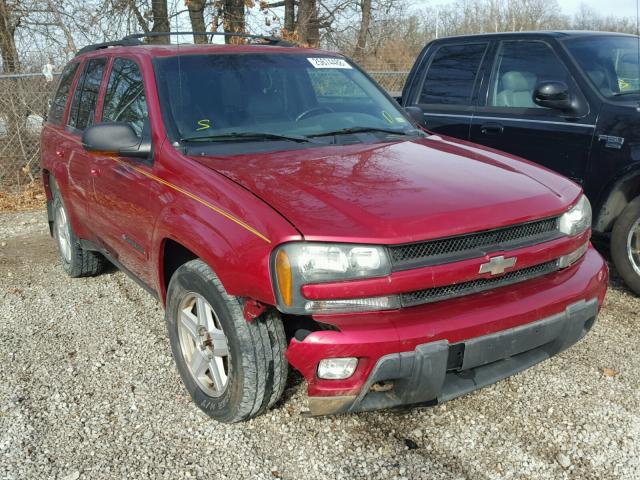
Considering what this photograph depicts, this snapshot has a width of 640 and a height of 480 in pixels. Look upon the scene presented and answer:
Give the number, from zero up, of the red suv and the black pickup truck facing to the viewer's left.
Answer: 0

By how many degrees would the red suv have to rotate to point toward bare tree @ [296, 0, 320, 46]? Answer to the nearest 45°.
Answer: approximately 135° to its left

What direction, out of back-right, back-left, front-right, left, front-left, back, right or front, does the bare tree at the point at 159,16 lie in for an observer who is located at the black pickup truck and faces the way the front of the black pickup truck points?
back

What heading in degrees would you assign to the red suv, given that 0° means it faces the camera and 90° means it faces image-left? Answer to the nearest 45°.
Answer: approximately 315°

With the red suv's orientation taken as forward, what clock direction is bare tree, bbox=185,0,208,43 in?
The bare tree is roughly at 7 o'clock from the red suv.

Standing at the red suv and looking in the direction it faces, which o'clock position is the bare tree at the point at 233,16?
The bare tree is roughly at 7 o'clock from the red suv.

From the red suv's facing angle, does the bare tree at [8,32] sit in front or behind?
behind

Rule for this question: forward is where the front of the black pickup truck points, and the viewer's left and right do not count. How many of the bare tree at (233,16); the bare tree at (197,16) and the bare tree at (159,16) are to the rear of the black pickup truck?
3

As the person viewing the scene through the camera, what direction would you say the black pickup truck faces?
facing the viewer and to the right of the viewer

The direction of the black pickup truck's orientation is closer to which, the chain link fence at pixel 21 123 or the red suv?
the red suv

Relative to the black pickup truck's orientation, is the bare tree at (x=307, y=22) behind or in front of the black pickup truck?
behind

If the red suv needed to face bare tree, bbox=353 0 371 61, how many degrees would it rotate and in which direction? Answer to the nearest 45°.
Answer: approximately 135° to its left
